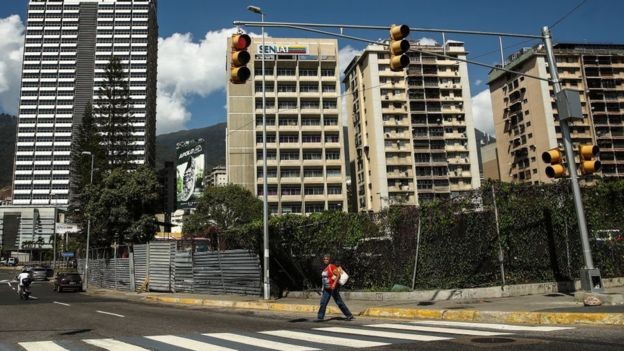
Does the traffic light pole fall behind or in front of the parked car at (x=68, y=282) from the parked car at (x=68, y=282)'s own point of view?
behind

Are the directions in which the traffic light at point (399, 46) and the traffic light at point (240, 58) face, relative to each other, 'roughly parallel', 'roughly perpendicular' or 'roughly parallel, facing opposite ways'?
roughly parallel

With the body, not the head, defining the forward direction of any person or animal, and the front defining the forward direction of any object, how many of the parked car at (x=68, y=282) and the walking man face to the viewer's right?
0

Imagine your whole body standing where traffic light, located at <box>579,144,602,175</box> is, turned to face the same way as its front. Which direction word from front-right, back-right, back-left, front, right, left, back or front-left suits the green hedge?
back

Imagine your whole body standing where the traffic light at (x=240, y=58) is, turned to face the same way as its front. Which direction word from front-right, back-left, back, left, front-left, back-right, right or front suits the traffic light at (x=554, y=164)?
front-left

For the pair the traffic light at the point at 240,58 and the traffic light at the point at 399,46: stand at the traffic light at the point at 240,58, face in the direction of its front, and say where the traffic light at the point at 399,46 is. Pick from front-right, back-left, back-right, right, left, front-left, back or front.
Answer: front-left

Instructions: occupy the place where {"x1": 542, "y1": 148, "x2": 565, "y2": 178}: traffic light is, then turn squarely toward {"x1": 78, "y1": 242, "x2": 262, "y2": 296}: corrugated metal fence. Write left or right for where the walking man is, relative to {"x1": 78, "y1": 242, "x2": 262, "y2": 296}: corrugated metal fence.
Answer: left

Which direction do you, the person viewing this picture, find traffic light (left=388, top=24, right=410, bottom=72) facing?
facing the viewer and to the right of the viewer
